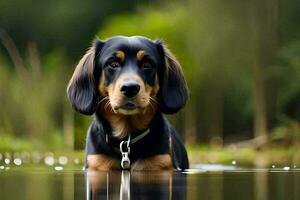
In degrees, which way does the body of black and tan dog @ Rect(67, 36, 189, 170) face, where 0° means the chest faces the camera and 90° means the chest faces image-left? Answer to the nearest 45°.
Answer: approximately 0°
